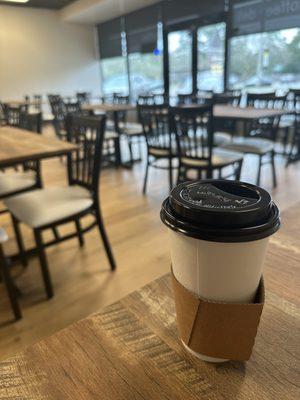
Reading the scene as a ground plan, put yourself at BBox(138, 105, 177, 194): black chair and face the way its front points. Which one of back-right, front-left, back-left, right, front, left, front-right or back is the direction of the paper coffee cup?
back-right

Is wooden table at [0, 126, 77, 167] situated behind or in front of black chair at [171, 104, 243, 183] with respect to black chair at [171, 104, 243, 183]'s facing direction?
behind

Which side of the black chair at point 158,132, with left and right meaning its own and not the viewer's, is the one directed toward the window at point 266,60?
front

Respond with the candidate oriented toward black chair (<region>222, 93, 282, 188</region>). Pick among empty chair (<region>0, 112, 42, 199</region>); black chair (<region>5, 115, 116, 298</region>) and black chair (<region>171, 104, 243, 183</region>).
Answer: black chair (<region>171, 104, 243, 183</region>)

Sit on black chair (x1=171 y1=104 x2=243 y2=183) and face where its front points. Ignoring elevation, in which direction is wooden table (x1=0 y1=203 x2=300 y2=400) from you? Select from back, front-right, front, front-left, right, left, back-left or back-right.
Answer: back-right

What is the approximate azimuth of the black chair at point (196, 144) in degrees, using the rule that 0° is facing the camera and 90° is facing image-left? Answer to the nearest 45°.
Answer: approximately 225°

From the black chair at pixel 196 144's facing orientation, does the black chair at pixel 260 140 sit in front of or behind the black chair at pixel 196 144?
in front
